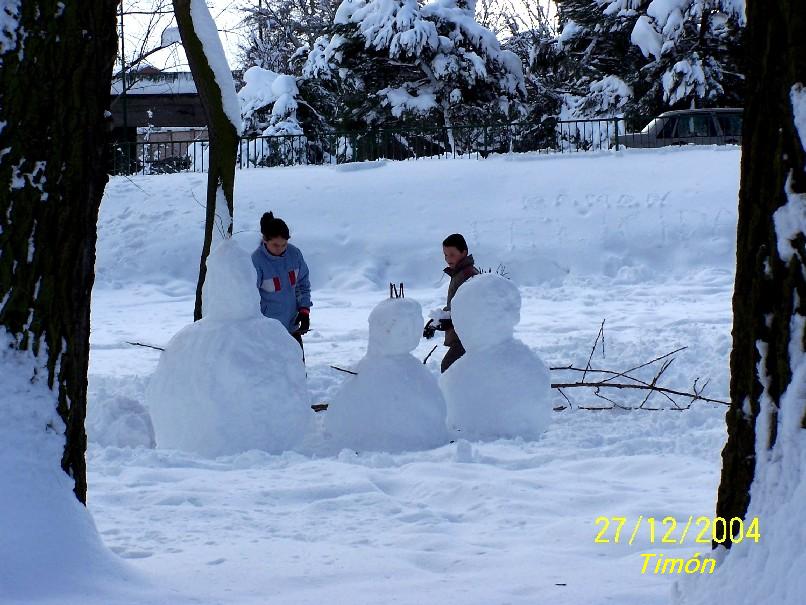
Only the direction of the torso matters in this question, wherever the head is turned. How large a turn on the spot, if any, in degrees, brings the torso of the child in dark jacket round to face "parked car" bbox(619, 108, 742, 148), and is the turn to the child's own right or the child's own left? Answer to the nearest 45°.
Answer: approximately 135° to the child's own right

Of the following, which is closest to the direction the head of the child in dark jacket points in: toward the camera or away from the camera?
toward the camera

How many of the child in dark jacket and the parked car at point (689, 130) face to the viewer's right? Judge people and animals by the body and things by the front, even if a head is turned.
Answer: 0

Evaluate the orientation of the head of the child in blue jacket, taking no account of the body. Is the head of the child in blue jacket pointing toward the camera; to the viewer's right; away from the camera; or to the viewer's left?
toward the camera

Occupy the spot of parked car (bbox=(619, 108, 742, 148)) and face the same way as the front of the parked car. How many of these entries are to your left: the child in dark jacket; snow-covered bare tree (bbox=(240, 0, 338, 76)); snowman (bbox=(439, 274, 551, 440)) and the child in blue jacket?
3

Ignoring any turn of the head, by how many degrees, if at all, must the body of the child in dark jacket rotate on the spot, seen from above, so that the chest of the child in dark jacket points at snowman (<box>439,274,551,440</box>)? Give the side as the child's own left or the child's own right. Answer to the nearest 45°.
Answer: approximately 45° to the child's own left

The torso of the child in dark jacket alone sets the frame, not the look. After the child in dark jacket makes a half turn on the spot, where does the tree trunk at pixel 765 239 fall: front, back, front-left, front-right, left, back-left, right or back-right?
back-right

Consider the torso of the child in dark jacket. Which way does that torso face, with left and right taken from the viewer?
facing the viewer and to the left of the viewer

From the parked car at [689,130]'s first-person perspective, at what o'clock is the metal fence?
The metal fence is roughly at 12 o'clock from the parked car.

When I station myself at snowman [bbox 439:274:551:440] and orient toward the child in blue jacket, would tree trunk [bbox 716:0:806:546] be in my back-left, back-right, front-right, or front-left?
back-left

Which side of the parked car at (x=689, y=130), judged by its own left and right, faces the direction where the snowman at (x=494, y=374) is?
left

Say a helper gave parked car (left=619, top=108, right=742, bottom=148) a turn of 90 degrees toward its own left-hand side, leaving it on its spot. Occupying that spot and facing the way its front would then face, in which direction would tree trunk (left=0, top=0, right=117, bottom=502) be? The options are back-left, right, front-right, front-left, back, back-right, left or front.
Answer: front

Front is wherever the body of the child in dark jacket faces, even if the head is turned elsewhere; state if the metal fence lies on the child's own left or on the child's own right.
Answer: on the child's own right

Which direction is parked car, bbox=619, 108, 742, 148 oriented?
to the viewer's left

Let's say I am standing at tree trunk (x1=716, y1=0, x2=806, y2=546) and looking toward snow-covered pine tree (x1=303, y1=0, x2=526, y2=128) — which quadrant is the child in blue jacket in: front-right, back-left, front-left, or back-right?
front-left

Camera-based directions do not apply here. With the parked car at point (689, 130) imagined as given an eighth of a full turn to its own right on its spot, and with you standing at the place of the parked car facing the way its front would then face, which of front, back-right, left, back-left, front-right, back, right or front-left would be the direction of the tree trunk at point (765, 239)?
back-left
